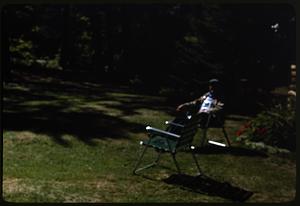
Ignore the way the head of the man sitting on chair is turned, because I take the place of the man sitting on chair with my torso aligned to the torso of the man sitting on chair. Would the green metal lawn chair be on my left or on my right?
on my left

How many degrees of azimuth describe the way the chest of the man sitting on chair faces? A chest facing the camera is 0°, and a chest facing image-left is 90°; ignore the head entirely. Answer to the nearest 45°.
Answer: approximately 90°

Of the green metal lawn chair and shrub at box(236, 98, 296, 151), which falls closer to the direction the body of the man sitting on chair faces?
the green metal lawn chair
